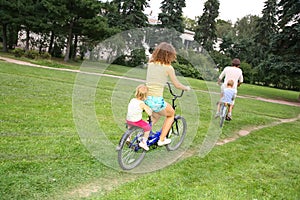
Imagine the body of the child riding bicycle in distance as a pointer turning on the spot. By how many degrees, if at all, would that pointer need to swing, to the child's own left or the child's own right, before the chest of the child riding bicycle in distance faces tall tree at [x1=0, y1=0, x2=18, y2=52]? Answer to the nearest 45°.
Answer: approximately 45° to the child's own left

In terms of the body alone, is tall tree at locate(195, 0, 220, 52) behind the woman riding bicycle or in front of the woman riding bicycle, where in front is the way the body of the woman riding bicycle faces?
in front

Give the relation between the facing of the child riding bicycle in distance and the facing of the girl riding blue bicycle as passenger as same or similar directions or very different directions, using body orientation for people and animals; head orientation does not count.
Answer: same or similar directions

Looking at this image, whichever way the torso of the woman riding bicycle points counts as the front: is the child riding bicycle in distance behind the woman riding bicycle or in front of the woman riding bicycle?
in front

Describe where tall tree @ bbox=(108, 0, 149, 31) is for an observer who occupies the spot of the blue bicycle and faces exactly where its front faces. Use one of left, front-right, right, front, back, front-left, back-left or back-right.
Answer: front-left

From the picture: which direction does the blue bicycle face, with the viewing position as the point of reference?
facing away from the viewer and to the right of the viewer

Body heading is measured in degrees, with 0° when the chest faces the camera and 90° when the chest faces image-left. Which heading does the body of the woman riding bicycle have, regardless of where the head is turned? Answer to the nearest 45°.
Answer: approximately 225°

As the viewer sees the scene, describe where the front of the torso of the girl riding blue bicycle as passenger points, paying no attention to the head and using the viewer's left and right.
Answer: facing away from the viewer and to the right of the viewer

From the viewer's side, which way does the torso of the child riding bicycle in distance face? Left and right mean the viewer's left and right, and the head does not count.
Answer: facing away from the viewer

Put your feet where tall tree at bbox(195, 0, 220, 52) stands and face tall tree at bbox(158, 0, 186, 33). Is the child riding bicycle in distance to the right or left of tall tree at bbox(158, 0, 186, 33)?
left

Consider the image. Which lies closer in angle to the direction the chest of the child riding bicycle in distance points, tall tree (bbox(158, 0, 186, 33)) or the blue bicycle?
the tall tree
